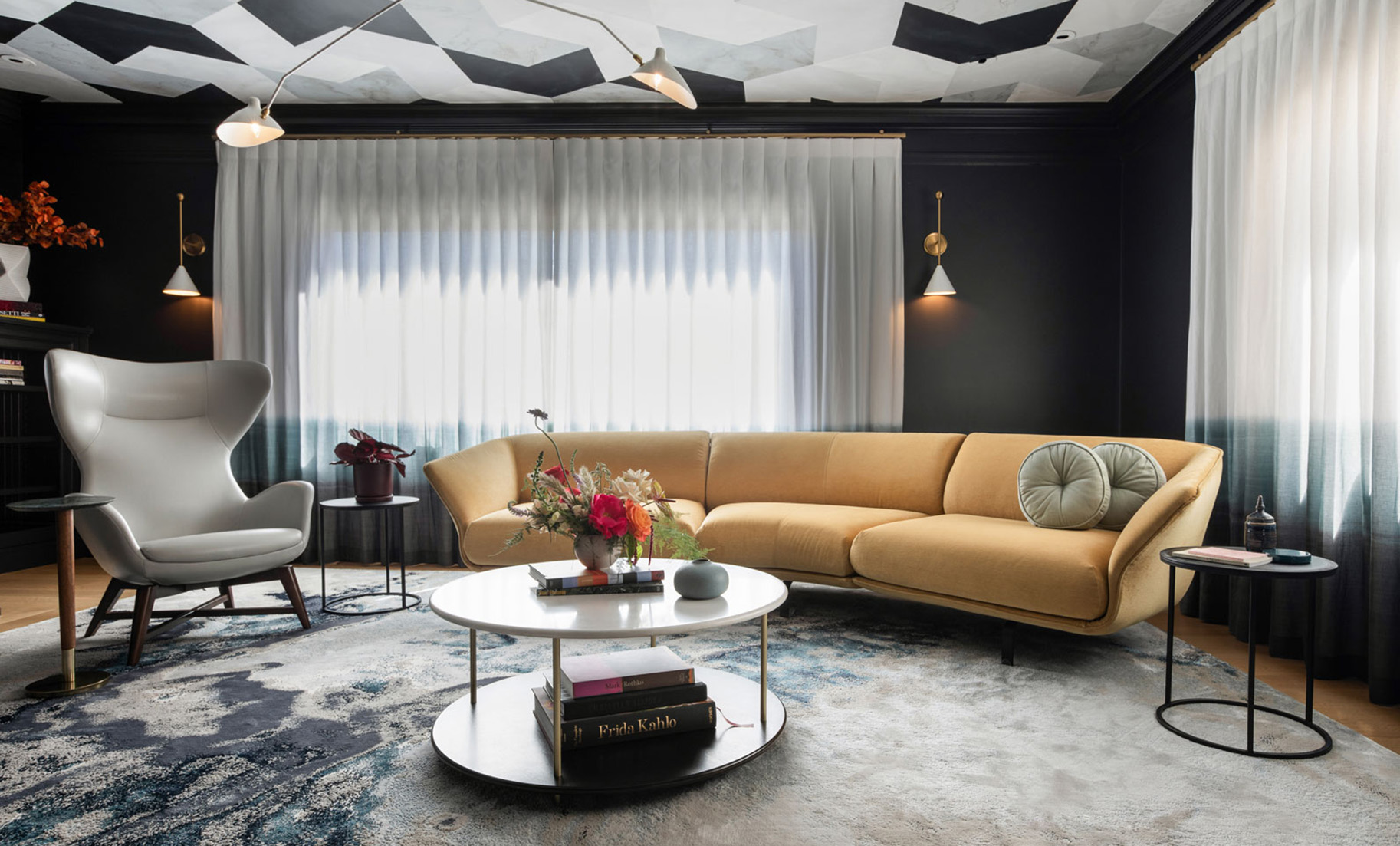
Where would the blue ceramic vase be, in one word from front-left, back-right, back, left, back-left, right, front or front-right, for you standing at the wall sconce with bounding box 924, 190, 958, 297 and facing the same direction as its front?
front

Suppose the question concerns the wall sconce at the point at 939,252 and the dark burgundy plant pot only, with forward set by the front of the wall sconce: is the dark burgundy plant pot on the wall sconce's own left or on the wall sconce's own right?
on the wall sconce's own right

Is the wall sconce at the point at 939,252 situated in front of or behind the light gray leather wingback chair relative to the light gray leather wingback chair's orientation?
in front

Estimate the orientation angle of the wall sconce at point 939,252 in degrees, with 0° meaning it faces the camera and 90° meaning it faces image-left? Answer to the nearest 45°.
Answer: approximately 0°

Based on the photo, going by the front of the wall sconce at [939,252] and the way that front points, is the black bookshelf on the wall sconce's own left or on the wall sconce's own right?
on the wall sconce's own right

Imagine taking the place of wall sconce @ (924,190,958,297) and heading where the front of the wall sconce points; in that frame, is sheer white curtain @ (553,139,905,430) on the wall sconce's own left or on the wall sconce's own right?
on the wall sconce's own right

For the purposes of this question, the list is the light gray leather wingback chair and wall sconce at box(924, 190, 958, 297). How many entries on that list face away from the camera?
0

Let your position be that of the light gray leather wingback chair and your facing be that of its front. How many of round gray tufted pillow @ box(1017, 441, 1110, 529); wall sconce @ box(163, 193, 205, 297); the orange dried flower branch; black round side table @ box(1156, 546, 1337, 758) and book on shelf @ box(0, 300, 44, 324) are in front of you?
2

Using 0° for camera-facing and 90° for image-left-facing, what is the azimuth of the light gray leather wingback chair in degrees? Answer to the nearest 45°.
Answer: approximately 315°

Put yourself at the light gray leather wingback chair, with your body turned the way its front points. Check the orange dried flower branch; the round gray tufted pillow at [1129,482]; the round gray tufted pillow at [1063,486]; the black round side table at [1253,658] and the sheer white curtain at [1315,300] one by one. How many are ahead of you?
4

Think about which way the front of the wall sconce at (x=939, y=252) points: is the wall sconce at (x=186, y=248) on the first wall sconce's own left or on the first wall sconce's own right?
on the first wall sconce's own right

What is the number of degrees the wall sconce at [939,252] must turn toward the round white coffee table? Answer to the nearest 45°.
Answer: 0° — it already faces it

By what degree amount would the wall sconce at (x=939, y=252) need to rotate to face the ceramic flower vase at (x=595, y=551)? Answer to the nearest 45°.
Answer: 0° — it already faces it

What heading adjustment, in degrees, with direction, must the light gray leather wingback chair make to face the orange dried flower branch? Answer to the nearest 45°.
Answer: approximately 180°
